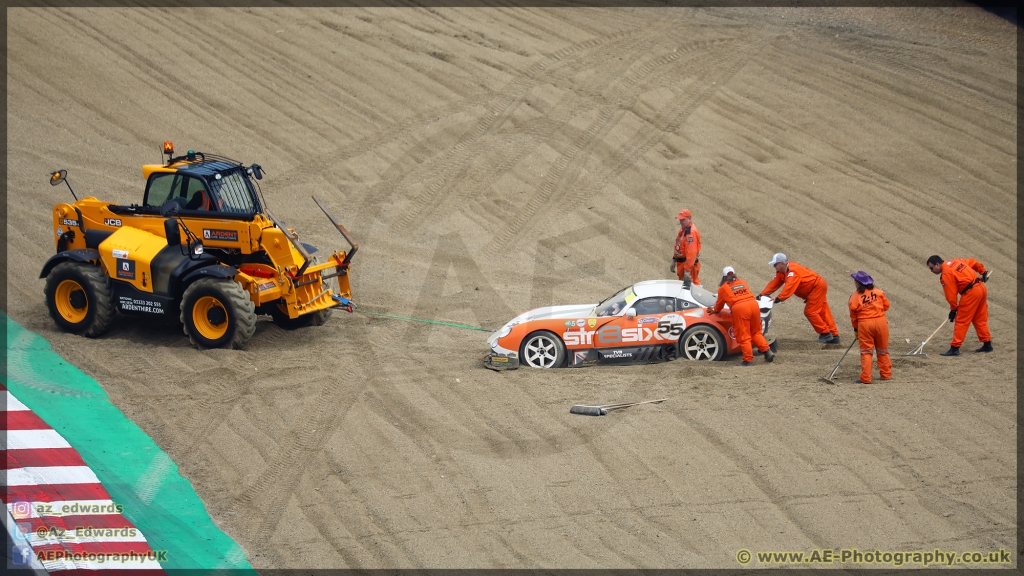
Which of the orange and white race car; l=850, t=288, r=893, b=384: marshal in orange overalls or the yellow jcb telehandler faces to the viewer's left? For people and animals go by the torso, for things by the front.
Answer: the orange and white race car

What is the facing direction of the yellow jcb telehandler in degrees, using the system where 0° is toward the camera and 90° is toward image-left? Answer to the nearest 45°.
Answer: approximately 315°

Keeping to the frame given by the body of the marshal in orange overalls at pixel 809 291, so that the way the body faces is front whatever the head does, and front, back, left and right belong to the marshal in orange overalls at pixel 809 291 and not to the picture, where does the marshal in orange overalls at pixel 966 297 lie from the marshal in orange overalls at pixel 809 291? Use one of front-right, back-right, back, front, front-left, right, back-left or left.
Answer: back

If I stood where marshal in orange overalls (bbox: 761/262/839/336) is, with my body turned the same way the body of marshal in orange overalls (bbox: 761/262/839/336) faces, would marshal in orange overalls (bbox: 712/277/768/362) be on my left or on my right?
on my left

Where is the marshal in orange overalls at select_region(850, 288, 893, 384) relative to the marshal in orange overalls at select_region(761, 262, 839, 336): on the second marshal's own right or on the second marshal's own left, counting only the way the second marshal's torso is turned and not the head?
on the second marshal's own left

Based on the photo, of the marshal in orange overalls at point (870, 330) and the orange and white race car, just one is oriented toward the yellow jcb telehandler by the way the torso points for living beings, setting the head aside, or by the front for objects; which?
the orange and white race car

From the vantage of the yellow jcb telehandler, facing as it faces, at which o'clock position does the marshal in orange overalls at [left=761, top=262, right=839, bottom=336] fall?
The marshal in orange overalls is roughly at 11 o'clock from the yellow jcb telehandler.

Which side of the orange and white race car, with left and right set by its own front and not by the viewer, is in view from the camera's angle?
left

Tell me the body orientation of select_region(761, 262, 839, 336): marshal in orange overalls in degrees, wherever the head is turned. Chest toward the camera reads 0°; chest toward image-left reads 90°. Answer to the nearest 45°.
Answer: approximately 90°

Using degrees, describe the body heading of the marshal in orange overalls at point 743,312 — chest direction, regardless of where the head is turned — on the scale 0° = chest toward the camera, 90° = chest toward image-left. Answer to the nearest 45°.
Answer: approximately 135°

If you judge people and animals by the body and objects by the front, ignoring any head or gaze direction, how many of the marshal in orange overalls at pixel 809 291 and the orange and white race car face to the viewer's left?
2
